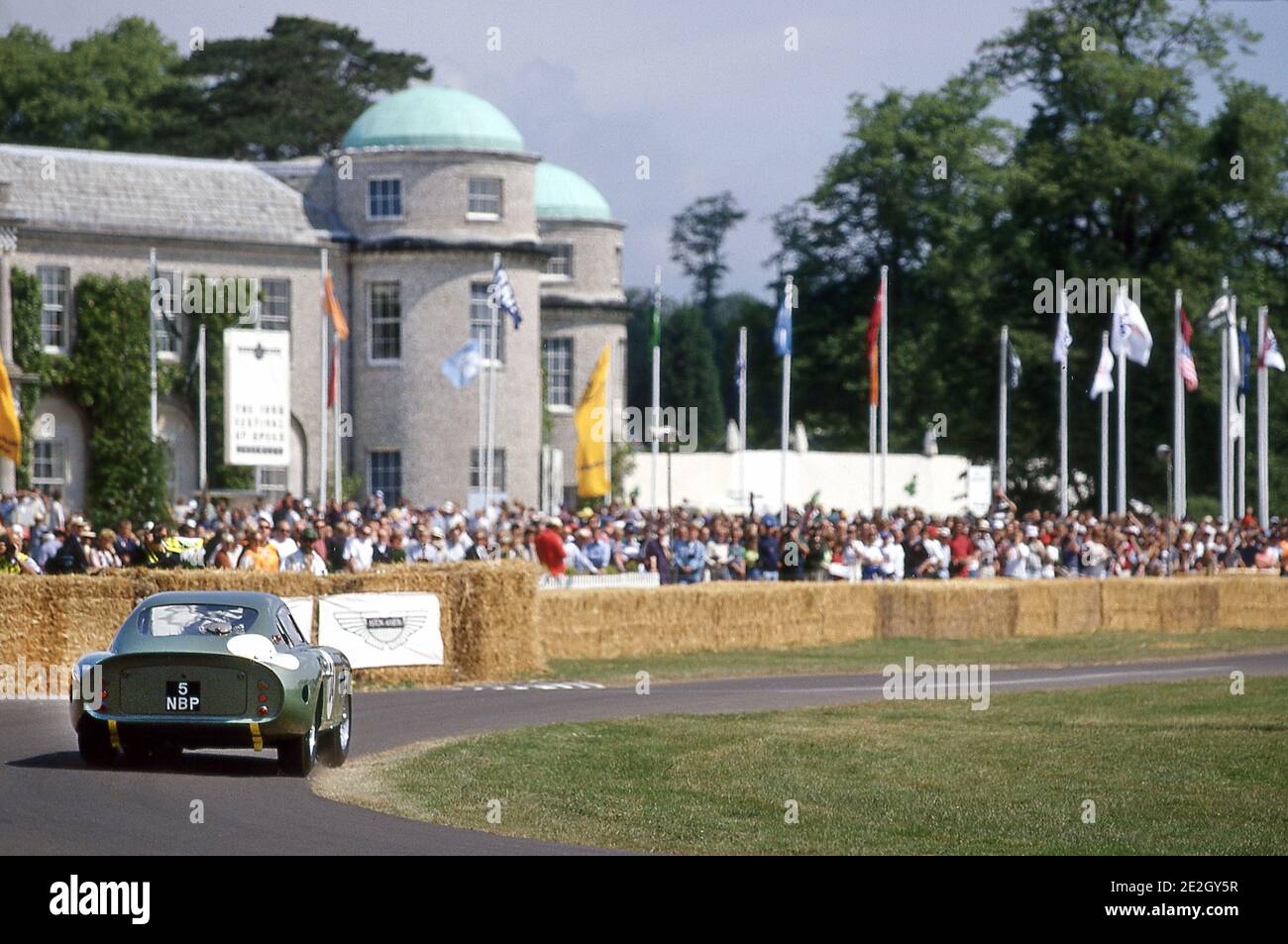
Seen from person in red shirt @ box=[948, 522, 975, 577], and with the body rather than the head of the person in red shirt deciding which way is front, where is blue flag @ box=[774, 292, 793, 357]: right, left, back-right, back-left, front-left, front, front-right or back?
back-right

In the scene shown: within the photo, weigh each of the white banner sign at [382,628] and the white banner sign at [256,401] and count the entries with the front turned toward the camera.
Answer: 2

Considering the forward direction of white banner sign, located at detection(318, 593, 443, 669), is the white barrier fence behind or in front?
behind

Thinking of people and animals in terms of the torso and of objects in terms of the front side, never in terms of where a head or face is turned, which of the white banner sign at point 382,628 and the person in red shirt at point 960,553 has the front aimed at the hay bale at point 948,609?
the person in red shirt

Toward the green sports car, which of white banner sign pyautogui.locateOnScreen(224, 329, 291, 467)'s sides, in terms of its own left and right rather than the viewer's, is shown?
front

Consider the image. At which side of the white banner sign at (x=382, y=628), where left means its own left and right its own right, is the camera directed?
front

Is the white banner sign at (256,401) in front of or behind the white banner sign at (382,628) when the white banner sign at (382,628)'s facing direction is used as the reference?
behind

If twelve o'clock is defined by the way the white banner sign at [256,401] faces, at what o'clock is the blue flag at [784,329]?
The blue flag is roughly at 9 o'clock from the white banner sign.

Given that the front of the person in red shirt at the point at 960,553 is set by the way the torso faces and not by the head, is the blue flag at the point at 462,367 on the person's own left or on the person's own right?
on the person's own right

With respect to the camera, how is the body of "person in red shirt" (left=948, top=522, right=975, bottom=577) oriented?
toward the camera

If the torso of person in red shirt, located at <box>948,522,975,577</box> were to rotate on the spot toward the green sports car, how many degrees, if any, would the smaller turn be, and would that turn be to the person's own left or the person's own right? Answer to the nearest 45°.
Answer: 0° — they already face it

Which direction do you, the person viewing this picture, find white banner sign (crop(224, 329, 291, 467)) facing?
facing the viewer

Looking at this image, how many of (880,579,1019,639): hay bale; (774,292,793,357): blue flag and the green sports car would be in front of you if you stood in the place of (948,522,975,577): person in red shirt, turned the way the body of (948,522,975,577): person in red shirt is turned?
2
